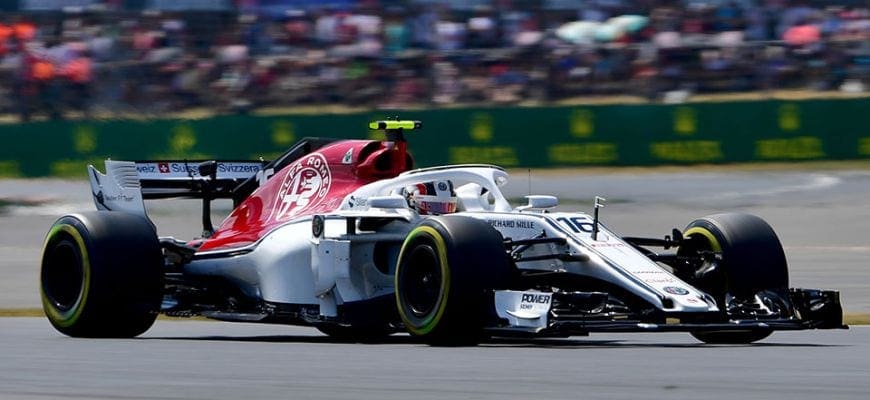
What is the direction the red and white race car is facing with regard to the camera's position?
facing the viewer and to the right of the viewer
